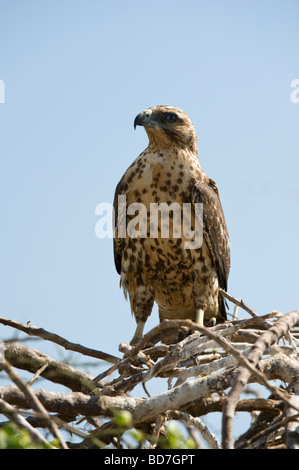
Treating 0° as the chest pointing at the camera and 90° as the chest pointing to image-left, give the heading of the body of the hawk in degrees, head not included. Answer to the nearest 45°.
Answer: approximately 45°
